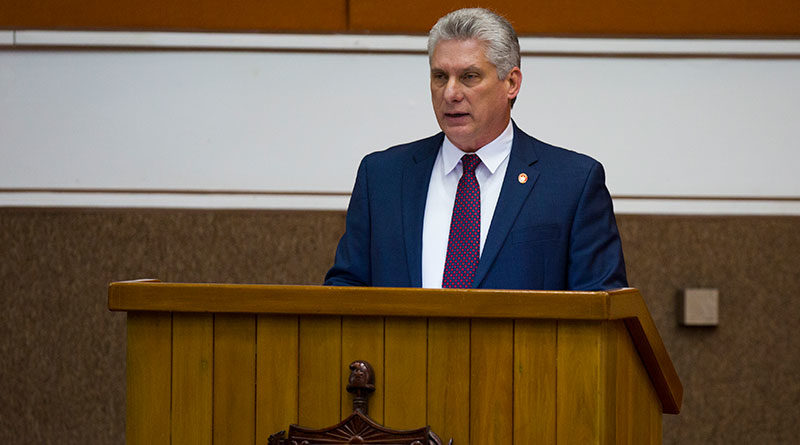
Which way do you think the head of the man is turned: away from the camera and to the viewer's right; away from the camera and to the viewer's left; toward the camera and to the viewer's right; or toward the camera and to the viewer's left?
toward the camera and to the viewer's left

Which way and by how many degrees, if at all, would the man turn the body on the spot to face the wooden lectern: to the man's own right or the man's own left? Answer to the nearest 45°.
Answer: approximately 45° to the man's own left

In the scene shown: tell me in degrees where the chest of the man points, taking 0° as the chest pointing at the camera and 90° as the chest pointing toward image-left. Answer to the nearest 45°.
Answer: approximately 45°
